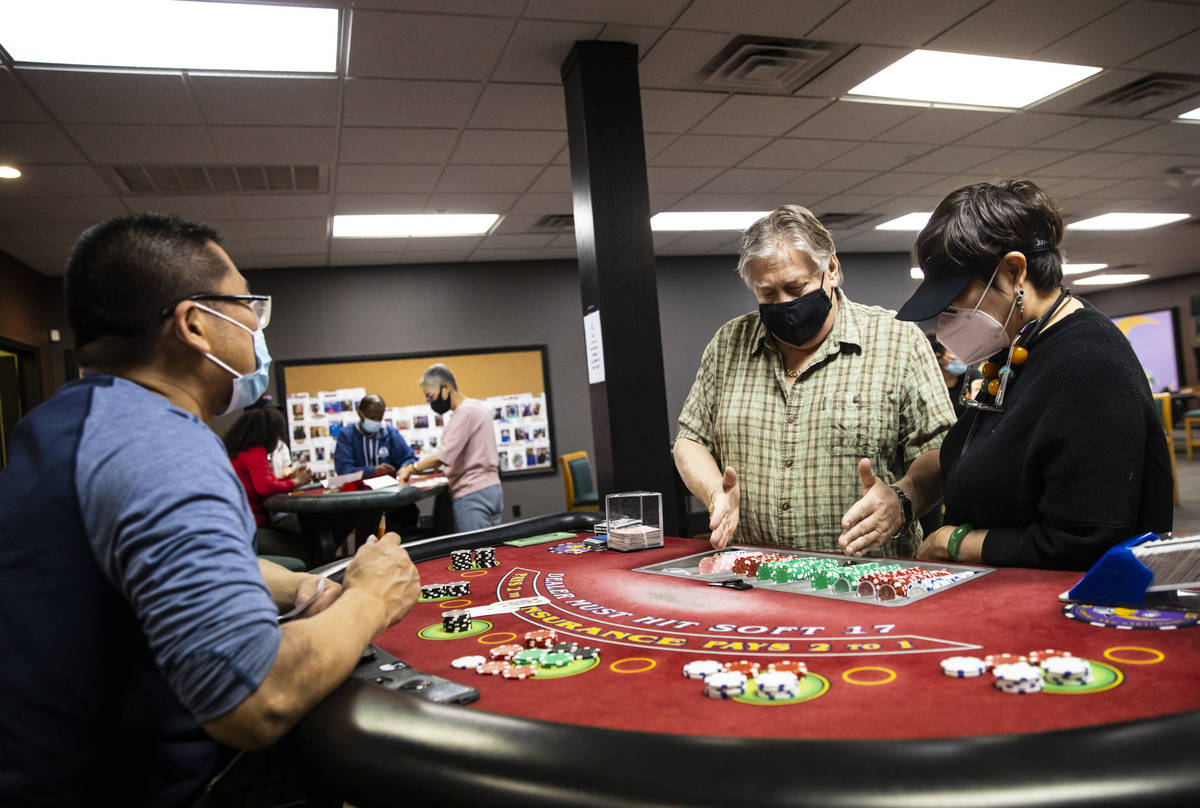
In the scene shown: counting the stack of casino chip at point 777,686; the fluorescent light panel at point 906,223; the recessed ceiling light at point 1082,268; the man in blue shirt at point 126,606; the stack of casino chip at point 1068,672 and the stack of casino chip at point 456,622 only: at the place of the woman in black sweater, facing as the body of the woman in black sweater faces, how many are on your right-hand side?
2

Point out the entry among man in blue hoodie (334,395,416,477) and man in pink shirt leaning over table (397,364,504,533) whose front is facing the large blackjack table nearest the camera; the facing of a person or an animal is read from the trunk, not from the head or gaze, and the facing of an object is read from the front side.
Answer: the man in blue hoodie

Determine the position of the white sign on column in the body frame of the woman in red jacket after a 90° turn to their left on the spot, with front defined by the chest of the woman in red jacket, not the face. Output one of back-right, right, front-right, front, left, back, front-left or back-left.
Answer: back-right

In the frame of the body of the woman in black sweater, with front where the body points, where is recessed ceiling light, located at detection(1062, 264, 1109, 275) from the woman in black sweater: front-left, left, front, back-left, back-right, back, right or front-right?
right

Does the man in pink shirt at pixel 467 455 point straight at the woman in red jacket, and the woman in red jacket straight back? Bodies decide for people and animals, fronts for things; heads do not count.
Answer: yes

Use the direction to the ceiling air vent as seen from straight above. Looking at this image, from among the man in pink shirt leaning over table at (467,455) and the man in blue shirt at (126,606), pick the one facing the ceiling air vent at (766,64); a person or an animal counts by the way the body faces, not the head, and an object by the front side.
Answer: the man in blue shirt

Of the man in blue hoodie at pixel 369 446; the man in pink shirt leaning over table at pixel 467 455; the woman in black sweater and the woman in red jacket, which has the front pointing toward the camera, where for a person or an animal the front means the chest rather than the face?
the man in blue hoodie

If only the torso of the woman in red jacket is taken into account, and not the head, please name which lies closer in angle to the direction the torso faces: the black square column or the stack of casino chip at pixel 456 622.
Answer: the black square column

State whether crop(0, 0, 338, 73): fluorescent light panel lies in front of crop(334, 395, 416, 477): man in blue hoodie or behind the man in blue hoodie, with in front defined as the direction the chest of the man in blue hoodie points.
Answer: in front

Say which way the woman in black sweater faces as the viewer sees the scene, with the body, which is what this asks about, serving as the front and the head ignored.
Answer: to the viewer's left

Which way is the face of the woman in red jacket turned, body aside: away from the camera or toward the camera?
away from the camera

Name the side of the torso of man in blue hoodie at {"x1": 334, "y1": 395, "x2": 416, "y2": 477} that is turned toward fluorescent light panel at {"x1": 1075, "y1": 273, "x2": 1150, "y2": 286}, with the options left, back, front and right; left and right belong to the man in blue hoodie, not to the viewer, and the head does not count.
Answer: left

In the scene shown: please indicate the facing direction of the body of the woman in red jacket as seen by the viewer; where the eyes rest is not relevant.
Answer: to the viewer's right

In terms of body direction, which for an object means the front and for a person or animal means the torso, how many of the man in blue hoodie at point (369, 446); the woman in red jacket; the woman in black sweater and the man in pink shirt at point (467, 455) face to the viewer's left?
2

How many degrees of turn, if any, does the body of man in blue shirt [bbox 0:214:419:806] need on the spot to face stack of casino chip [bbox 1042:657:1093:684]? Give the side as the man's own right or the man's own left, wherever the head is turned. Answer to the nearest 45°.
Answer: approximately 90° to the man's own right

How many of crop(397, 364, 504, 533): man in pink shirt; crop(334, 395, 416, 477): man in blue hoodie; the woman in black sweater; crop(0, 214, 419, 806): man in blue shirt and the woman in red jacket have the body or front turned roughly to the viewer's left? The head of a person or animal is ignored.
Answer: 2
